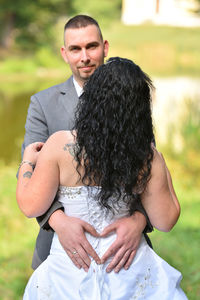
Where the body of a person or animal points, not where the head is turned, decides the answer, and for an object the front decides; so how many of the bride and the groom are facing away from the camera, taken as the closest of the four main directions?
1

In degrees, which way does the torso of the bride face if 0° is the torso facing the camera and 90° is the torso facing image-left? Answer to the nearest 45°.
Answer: approximately 180°

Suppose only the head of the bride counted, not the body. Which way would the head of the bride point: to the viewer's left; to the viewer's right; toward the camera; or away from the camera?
away from the camera

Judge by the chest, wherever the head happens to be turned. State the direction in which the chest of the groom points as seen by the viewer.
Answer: toward the camera

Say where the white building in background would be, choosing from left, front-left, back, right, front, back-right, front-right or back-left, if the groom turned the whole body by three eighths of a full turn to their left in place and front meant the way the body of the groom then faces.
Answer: front-left

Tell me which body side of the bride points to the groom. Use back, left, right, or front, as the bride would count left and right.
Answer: front

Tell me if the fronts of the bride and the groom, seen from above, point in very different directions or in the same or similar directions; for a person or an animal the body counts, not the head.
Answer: very different directions

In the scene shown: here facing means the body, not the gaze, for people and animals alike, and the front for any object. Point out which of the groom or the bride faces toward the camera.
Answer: the groom

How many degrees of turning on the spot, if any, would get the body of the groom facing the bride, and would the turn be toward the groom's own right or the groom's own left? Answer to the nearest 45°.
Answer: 0° — they already face them

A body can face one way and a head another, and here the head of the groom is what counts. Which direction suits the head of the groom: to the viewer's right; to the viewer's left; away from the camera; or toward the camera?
toward the camera

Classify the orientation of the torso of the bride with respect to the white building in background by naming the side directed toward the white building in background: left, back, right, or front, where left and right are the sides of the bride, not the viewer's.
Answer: front
